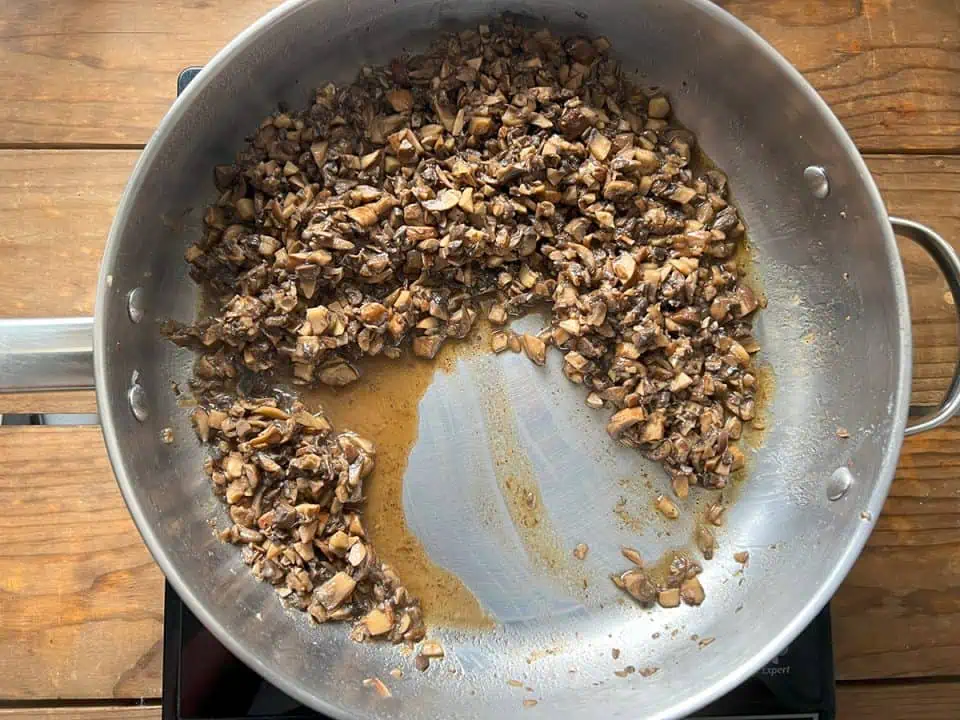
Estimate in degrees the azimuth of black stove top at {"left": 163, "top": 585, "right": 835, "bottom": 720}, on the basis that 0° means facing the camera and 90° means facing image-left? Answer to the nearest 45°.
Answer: approximately 0°
